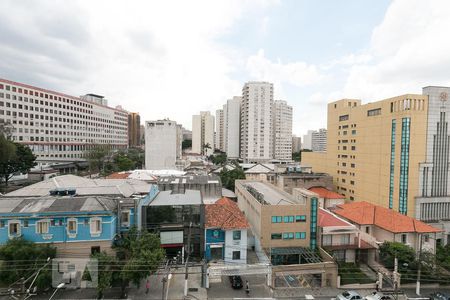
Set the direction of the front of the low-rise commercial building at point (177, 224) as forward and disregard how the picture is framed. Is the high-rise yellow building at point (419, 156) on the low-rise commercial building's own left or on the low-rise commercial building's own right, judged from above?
on the low-rise commercial building's own left

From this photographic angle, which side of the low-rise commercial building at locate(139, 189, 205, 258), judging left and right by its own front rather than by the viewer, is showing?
front

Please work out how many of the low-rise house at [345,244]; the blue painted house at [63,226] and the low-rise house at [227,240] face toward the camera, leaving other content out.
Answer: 3

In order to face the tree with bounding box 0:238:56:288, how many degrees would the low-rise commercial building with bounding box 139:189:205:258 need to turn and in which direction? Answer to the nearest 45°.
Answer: approximately 90° to its right

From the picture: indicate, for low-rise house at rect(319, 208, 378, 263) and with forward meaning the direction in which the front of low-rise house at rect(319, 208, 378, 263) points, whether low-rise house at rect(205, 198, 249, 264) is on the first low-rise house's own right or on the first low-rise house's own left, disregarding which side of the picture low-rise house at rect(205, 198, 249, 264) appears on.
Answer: on the first low-rise house's own right

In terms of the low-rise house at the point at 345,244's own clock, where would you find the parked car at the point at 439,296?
The parked car is roughly at 10 o'clock from the low-rise house.

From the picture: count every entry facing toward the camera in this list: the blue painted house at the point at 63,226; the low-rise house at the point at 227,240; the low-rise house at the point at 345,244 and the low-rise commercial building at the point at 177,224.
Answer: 4

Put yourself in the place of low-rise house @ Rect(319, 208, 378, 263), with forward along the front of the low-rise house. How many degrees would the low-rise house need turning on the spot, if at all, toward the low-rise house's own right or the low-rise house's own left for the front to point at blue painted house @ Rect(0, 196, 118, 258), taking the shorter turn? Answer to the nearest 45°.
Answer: approximately 45° to the low-rise house's own right

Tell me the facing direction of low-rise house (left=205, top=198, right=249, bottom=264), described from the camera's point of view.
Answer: facing the viewer

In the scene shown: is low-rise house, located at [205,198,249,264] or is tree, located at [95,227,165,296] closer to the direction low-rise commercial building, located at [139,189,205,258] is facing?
the tree

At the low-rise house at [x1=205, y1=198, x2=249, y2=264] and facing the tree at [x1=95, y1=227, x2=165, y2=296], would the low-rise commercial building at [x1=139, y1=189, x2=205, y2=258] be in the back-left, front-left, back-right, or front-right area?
front-right

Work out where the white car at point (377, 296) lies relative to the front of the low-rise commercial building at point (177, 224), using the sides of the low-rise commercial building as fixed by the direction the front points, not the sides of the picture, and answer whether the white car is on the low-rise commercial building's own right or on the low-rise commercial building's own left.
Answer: on the low-rise commercial building's own left

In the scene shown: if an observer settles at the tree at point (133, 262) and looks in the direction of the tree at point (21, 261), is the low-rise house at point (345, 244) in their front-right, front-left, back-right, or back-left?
back-right

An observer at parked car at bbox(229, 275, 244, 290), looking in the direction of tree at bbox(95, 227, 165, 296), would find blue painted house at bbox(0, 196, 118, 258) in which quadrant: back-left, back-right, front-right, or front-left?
front-right

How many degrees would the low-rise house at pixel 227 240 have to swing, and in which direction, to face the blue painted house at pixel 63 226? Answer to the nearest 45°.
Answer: approximately 90° to its right
